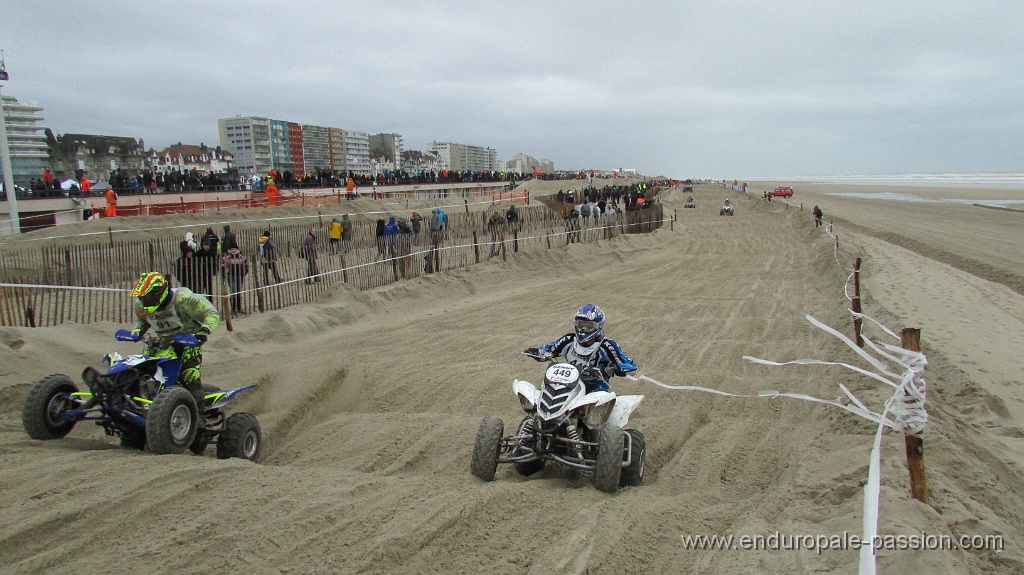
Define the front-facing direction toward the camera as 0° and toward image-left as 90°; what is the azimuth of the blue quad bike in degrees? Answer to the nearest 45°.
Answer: approximately 45°

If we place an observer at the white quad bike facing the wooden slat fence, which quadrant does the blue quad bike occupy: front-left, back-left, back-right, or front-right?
front-left

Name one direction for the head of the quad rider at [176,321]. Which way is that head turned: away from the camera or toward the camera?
toward the camera

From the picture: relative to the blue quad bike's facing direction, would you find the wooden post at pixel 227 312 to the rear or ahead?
to the rear

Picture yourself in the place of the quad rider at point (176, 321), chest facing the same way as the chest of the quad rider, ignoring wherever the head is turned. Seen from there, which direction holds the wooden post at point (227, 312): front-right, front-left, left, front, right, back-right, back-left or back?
back-right

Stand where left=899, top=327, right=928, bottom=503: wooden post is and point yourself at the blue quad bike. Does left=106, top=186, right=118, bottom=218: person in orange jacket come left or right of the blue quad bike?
right

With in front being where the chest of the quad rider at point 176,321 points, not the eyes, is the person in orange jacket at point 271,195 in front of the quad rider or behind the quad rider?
behind

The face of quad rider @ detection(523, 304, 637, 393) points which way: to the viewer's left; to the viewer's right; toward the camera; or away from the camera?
toward the camera

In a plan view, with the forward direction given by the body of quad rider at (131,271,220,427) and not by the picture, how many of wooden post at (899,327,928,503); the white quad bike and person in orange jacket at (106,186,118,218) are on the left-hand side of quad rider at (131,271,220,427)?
2

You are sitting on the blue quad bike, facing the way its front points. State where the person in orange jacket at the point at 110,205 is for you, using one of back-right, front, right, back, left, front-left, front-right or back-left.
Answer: back-right

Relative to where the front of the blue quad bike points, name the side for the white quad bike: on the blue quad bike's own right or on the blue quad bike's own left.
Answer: on the blue quad bike's own left

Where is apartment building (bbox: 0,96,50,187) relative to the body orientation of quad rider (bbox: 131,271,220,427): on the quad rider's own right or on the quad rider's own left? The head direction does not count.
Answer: on the quad rider's own right

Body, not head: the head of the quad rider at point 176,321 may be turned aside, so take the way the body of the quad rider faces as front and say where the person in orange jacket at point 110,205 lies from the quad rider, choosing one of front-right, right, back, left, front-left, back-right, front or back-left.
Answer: back-right

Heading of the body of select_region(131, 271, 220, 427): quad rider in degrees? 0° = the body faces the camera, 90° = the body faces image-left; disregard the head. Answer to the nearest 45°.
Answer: approximately 45°
